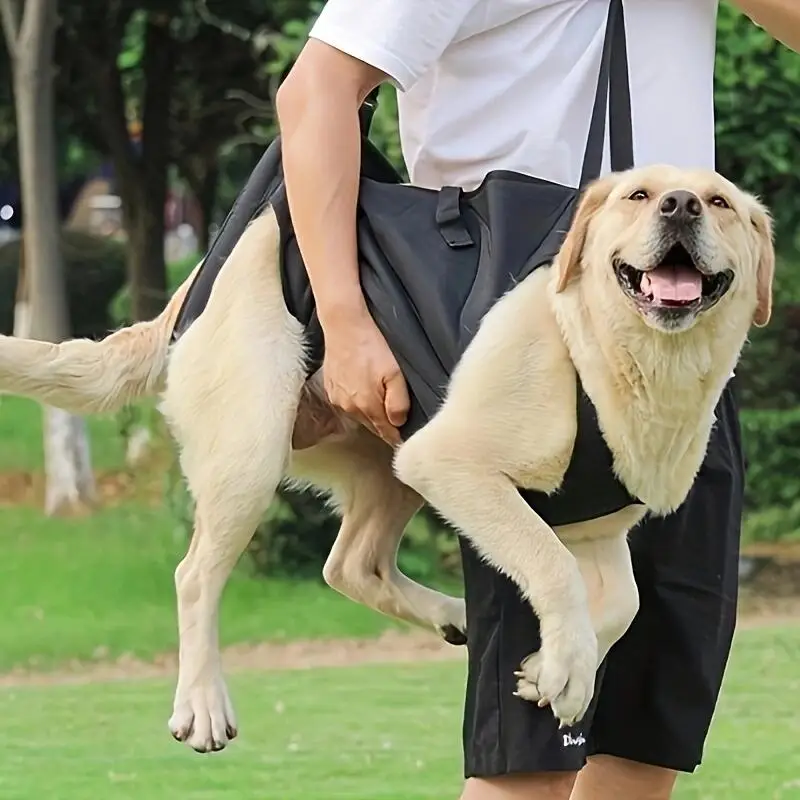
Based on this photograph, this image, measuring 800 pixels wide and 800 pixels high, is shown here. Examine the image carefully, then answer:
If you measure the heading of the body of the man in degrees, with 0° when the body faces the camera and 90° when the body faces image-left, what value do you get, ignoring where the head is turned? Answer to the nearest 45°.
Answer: approximately 315°

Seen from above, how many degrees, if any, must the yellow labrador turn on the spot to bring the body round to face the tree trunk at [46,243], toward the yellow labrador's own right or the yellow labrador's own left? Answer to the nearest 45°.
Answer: approximately 135° to the yellow labrador's own left

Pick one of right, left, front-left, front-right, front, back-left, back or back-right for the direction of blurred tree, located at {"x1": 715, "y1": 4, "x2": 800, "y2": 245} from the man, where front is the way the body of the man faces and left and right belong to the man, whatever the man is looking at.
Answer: back-left

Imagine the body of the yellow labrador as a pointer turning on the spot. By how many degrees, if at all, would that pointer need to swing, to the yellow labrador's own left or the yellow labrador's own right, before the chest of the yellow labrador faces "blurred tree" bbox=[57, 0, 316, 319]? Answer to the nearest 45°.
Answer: approximately 135° to the yellow labrador's own left

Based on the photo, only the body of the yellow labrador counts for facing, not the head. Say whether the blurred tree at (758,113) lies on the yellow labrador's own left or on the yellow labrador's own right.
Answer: on the yellow labrador's own left

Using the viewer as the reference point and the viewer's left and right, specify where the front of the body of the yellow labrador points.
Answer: facing the viewer and to the right of the viewer
